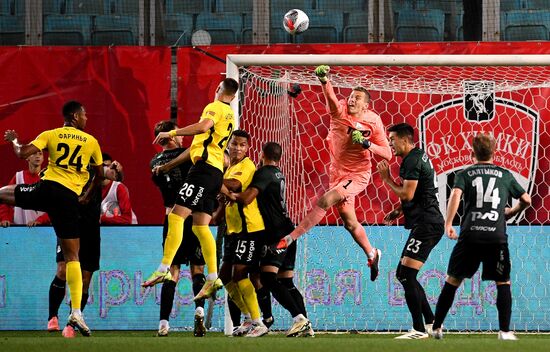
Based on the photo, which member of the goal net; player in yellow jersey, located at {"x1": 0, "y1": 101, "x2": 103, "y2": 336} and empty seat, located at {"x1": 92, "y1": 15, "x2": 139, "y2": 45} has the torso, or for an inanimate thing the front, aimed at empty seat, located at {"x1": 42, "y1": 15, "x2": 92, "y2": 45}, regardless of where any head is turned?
the player in yellow jersey

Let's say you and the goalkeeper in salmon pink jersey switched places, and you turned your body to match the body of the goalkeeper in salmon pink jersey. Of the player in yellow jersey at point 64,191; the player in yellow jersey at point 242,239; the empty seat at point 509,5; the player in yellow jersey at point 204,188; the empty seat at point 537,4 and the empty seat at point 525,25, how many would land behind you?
3

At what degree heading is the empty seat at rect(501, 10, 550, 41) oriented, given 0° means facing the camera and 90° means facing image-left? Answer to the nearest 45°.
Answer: approximately 0°

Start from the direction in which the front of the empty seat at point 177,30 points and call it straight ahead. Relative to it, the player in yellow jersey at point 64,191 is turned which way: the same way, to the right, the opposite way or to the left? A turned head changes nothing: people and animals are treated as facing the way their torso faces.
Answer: the opposite way

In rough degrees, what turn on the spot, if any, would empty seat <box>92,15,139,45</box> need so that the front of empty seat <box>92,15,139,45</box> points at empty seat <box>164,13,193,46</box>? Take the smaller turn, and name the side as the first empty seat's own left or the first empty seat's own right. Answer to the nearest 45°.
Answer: approximately 90° to the first empty seat's own left

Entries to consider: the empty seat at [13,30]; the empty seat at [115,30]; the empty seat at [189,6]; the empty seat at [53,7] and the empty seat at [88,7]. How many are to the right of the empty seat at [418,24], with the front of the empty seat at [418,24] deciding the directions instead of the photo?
5

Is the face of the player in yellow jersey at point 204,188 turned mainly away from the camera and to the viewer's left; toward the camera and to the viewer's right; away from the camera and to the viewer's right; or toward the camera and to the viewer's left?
away from the camera and to the viewer's right

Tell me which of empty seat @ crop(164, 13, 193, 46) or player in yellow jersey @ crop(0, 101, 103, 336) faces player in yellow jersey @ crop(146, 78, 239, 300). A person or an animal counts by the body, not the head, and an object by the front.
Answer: the empty seat

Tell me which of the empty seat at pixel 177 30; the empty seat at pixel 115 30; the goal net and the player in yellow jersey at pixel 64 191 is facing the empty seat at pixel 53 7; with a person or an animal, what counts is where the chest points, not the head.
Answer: the player in yellow jersey

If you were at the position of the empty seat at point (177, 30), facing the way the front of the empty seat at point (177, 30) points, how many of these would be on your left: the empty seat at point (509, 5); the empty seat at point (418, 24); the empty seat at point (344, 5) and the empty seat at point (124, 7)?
3

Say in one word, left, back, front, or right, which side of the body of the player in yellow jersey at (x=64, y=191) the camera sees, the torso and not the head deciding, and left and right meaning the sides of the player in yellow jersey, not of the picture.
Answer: back
